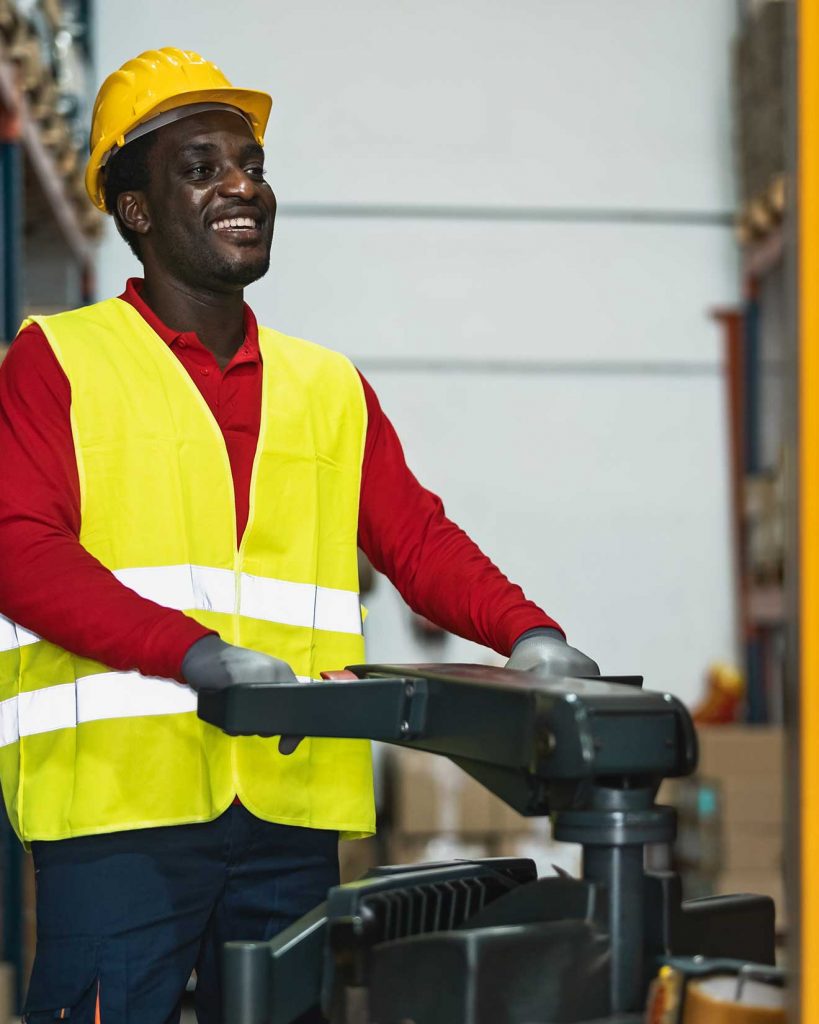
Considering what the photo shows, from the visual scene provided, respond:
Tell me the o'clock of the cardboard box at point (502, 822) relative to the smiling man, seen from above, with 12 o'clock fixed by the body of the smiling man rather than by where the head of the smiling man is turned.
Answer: The cardboard box is roughly at 8 o'clock from the smiling man.

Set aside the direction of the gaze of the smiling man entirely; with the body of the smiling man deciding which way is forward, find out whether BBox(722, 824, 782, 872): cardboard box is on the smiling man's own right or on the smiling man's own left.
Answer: on the smiling man's own left

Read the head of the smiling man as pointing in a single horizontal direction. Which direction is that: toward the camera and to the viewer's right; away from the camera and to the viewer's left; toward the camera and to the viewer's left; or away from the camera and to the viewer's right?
toward the camera and to the viewer's right

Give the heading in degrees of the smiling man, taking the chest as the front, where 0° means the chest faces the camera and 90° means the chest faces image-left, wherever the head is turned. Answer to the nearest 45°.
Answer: approximately 315°

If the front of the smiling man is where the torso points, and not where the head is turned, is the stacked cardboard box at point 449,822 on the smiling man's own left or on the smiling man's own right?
on the smiling man's own left

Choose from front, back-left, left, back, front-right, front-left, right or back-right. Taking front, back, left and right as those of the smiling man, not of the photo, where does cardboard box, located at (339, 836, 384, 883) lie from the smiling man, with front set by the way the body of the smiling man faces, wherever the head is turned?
back-left

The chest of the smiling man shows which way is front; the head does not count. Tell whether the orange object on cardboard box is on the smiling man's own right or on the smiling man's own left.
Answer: on the smiling man's own left
